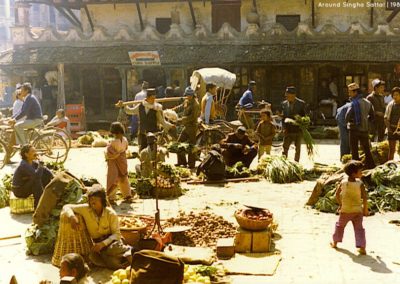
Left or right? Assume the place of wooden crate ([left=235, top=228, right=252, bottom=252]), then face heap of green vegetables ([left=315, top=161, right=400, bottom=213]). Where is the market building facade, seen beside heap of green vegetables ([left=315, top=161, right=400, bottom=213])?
left

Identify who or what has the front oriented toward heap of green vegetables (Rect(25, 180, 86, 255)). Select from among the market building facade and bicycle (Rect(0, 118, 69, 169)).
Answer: the market building facade

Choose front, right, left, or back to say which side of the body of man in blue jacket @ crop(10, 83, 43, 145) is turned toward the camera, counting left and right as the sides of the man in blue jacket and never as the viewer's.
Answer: left

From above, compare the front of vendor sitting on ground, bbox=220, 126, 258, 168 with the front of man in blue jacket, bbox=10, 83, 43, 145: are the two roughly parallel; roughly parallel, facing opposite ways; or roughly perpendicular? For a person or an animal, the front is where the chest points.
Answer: roughly perpendicular

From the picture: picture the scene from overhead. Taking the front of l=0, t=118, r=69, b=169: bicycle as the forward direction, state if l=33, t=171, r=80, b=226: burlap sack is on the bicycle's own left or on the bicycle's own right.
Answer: on the bicycle's own left

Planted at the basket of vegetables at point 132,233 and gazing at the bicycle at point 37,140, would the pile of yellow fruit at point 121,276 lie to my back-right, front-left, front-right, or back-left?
back-left

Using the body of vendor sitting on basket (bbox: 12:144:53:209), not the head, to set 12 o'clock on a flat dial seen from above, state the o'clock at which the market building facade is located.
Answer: The market building facade is roughly at 10 o'clock from the vendor sitting on basket.

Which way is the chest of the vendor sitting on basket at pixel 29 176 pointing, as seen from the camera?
to the viewer's right

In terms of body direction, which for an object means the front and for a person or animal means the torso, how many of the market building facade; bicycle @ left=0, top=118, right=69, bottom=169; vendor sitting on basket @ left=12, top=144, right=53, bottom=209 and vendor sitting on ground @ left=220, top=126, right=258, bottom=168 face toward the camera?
2

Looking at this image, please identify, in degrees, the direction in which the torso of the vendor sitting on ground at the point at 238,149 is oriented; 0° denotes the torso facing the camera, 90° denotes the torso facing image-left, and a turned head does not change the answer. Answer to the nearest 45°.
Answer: approximately 0°

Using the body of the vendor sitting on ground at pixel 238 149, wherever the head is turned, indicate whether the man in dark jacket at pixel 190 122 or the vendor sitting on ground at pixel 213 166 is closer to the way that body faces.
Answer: the vendor sitting on ground
